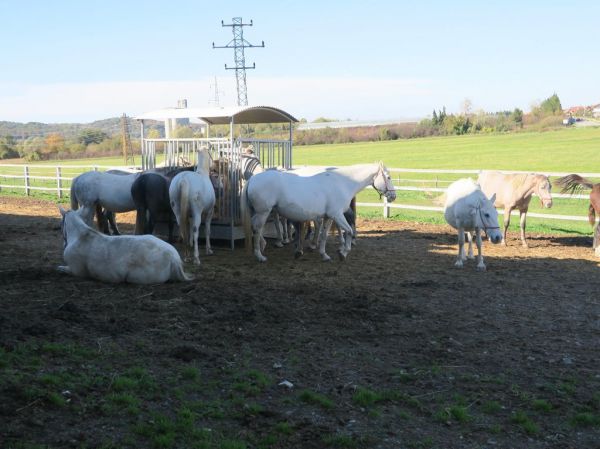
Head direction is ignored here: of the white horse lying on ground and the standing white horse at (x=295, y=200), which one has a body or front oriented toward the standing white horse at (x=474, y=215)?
the standing white horse at (x=295, y=200)

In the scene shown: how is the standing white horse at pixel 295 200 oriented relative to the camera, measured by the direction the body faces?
to the viewer's right

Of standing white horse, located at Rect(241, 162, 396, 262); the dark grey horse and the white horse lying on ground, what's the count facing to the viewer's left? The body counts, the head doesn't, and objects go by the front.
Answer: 1

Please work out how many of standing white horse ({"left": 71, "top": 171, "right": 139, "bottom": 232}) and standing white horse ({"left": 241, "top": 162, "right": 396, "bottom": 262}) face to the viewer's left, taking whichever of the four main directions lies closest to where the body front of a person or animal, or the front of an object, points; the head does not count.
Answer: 0

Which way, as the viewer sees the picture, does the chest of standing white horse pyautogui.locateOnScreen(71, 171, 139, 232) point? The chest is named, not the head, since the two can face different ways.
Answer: to the viewer's right

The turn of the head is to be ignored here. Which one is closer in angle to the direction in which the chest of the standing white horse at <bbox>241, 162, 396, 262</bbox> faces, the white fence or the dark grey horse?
the white fence

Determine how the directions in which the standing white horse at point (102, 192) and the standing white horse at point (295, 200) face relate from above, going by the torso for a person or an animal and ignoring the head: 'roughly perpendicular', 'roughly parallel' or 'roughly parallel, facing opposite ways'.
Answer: roughly parallel

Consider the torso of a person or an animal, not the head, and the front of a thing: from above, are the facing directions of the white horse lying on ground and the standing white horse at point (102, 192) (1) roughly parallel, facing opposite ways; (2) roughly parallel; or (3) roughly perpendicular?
roughly parallel, facing opposite ways

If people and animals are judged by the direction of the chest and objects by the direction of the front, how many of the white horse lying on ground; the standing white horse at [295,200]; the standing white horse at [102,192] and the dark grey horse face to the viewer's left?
1

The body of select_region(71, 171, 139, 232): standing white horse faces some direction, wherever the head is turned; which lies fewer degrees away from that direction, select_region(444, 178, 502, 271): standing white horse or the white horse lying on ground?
the standing white horse

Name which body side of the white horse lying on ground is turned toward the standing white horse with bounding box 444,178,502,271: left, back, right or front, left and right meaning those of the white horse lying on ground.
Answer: back

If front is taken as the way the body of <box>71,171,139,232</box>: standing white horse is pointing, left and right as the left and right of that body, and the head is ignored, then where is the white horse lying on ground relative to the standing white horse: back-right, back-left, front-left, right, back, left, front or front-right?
right

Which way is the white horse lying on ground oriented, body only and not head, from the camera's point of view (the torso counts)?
to the viewer's left

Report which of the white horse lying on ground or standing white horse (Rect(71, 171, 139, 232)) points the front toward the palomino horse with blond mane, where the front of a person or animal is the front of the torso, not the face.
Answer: the standing white horse

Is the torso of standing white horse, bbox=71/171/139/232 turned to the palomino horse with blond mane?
yes

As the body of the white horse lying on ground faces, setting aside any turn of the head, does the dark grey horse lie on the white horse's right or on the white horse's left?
on the white horse's right

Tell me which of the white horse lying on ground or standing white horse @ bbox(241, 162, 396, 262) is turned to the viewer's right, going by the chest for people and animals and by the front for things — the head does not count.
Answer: the standing white horse

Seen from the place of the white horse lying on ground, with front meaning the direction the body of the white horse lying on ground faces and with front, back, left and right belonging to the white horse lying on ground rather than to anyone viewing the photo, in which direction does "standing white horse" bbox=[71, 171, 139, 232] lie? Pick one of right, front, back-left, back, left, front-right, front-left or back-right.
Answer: right

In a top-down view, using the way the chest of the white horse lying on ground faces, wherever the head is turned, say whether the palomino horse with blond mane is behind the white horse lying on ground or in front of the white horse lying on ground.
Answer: behind
